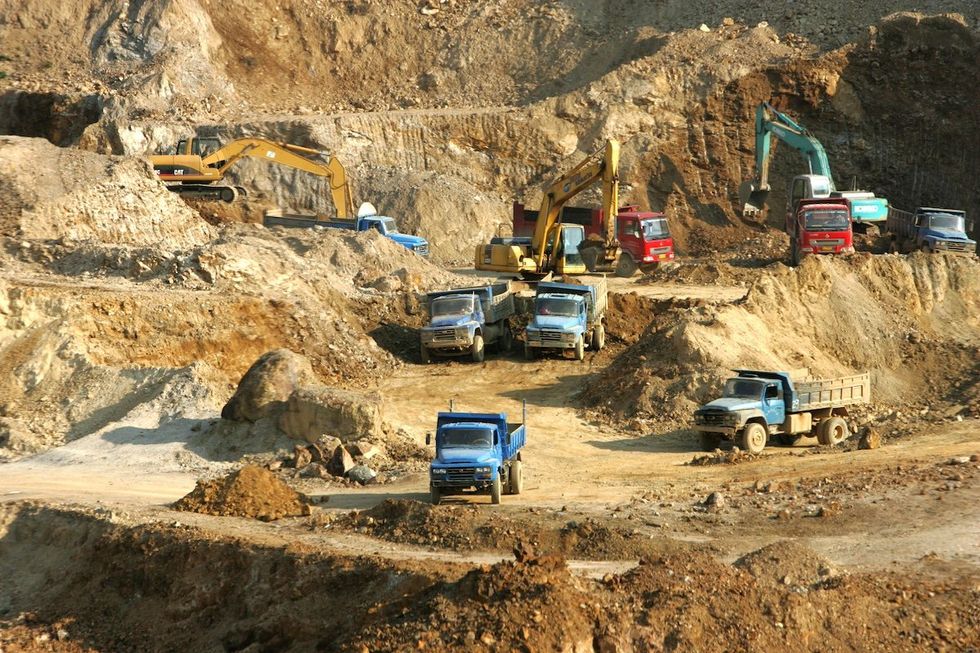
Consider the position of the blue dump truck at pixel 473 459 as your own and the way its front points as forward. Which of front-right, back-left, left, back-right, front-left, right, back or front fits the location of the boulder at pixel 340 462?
back-right

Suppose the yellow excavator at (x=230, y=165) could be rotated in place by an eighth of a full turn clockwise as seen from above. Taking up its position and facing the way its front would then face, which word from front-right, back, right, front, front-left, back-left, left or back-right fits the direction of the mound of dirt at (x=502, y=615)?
front-right

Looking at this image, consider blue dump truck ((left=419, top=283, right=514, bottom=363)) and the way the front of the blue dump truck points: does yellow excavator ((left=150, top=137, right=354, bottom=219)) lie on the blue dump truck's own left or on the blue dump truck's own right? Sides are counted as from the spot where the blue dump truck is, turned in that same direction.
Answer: on the blue dump truck's own right

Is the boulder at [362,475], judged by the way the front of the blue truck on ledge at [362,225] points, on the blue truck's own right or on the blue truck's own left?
on the blue truck's own right

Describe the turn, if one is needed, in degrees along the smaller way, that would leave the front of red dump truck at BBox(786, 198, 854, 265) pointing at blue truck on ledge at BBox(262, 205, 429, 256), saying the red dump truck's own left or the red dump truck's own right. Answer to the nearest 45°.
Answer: approximately 90° to the red dump truck's own right

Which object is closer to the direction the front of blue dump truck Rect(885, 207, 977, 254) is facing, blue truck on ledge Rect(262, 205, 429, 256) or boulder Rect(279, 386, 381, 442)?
the boulder

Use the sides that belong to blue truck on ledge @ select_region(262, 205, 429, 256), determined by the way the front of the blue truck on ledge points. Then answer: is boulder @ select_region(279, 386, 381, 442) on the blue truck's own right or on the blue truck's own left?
on the blue truck's own right

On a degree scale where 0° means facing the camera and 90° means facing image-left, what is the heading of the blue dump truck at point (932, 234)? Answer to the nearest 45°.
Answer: approximately 315°

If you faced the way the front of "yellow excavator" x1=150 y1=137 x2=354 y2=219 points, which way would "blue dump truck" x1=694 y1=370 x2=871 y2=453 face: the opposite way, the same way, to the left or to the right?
the opposite way

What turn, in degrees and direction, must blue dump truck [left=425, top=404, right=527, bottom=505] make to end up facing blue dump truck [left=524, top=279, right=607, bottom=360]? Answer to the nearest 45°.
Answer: approximately 180°

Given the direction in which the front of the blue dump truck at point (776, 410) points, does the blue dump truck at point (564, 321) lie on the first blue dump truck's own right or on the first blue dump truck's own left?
on the first blue dump truck's own right
